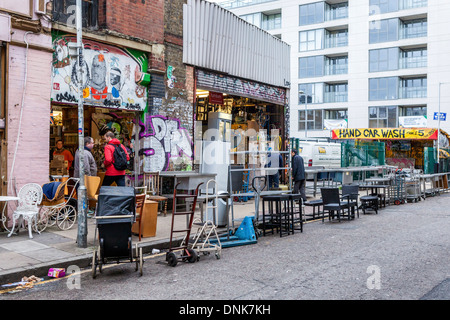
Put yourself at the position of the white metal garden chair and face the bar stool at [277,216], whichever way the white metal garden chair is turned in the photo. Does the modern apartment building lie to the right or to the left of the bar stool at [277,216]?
left

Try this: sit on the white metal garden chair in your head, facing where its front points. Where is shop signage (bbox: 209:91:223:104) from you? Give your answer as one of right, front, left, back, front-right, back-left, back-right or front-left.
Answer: back

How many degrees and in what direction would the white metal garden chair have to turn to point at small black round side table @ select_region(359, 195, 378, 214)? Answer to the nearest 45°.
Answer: approximately 135° to its left

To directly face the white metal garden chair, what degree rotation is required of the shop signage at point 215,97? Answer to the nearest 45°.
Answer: approximately 45° to its right

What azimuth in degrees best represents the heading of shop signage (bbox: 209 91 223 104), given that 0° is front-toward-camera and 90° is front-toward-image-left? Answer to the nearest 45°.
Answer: approximately 0°

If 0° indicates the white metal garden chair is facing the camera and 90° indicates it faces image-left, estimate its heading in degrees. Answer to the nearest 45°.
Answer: approximately 45°

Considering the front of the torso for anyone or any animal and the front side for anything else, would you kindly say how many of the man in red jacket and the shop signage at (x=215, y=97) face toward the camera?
1

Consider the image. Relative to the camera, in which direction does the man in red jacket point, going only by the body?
to the viewer's left
